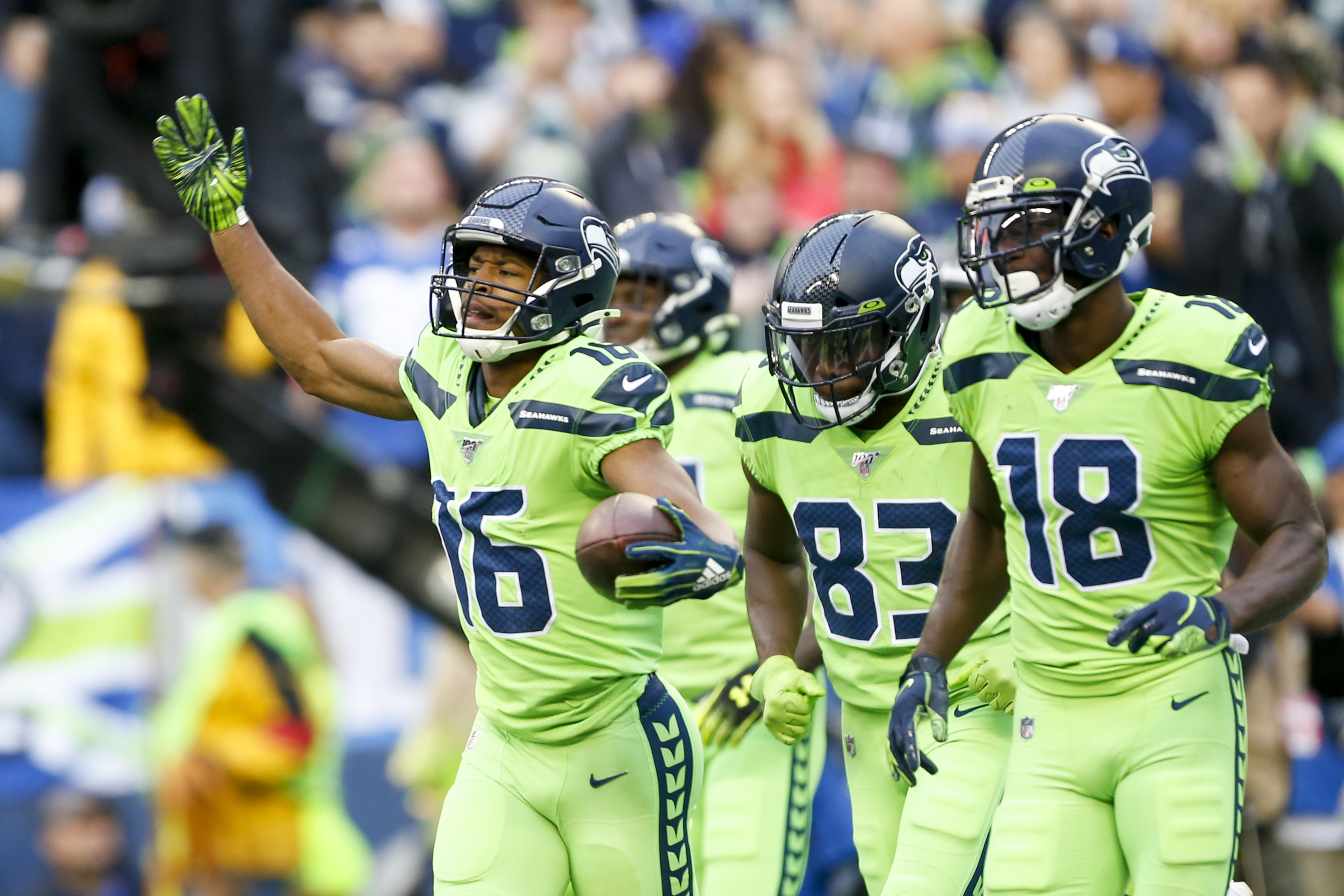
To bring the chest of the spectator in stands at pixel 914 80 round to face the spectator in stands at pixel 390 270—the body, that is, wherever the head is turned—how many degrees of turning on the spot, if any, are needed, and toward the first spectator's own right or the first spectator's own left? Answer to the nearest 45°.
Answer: approximately 45° to the first spectator's own right

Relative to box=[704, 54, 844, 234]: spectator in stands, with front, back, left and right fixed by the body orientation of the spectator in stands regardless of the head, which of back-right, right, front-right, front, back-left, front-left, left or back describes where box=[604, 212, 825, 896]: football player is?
front

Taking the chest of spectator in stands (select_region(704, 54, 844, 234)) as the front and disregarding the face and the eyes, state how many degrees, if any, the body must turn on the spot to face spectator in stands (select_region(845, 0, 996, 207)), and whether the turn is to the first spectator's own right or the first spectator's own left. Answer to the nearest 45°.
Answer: approximately 90° to the first spectator's own left

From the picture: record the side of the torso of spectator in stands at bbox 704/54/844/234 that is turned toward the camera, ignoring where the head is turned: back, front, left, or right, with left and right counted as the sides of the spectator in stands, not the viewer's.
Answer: front

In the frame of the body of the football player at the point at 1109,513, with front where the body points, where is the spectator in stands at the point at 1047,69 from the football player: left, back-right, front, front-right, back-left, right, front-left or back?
back-right

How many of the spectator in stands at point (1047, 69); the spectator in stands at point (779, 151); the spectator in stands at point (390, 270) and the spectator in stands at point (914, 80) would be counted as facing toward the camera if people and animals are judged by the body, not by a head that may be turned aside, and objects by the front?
4

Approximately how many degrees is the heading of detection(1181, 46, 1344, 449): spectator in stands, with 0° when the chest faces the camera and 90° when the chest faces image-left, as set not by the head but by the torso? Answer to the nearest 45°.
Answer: approximately 0°

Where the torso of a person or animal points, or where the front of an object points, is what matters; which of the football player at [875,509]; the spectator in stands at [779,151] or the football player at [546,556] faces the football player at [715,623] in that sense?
the spectator in stands

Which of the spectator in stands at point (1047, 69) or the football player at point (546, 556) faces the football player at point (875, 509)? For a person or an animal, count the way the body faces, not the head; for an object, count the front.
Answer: the spectator in stands

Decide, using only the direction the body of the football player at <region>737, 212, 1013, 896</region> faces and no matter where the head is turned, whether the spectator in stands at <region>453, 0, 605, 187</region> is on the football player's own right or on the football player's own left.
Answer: on the football player's own right

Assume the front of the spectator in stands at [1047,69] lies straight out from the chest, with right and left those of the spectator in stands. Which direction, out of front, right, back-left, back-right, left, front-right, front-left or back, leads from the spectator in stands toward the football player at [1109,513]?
front

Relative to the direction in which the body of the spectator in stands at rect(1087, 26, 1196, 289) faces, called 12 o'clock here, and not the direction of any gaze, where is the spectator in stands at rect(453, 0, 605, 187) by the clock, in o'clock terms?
the spectator in stands at rect(453, 0, 605, 187) is roughly at 2 o'clock from the spectator in stands at rect(1087, 26, 1196, 289).

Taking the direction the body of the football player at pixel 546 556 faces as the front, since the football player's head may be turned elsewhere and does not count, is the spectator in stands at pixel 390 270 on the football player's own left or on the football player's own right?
on the football player's own right

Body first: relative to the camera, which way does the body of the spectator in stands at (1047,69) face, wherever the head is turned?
toward the camera
